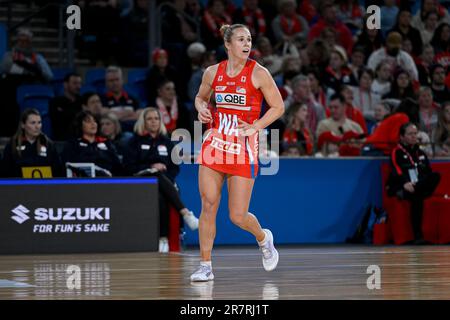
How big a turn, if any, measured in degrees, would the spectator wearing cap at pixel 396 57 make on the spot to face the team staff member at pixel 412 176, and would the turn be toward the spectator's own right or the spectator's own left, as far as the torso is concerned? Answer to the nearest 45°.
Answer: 0° — they already face them

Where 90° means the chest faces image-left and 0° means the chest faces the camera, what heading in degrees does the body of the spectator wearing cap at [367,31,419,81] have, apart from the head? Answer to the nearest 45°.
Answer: approximately 0°

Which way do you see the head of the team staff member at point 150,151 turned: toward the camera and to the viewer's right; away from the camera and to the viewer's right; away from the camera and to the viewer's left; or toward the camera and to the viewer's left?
toward the camera and to the viewer's right

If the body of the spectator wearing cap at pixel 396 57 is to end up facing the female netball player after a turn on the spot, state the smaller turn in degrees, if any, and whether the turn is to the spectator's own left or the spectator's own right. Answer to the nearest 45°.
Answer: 0° — they already face them

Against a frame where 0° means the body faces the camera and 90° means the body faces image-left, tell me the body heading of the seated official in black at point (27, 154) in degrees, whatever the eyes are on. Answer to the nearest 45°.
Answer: approximately 0°

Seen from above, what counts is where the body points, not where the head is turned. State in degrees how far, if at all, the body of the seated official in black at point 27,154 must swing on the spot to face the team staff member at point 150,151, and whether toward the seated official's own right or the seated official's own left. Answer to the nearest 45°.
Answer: approximately 90° to the seated official's own left

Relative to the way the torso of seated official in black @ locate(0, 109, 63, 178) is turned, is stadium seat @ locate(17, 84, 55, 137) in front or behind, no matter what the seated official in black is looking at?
behind

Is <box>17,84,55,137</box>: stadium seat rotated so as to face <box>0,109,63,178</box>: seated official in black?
yes

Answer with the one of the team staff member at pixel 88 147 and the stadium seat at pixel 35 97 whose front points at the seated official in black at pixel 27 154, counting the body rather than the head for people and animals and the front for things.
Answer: the stadium seat

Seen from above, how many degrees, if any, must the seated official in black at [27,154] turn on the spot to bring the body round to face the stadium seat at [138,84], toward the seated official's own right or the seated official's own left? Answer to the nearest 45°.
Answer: approximately 135° to the seated official's own left
